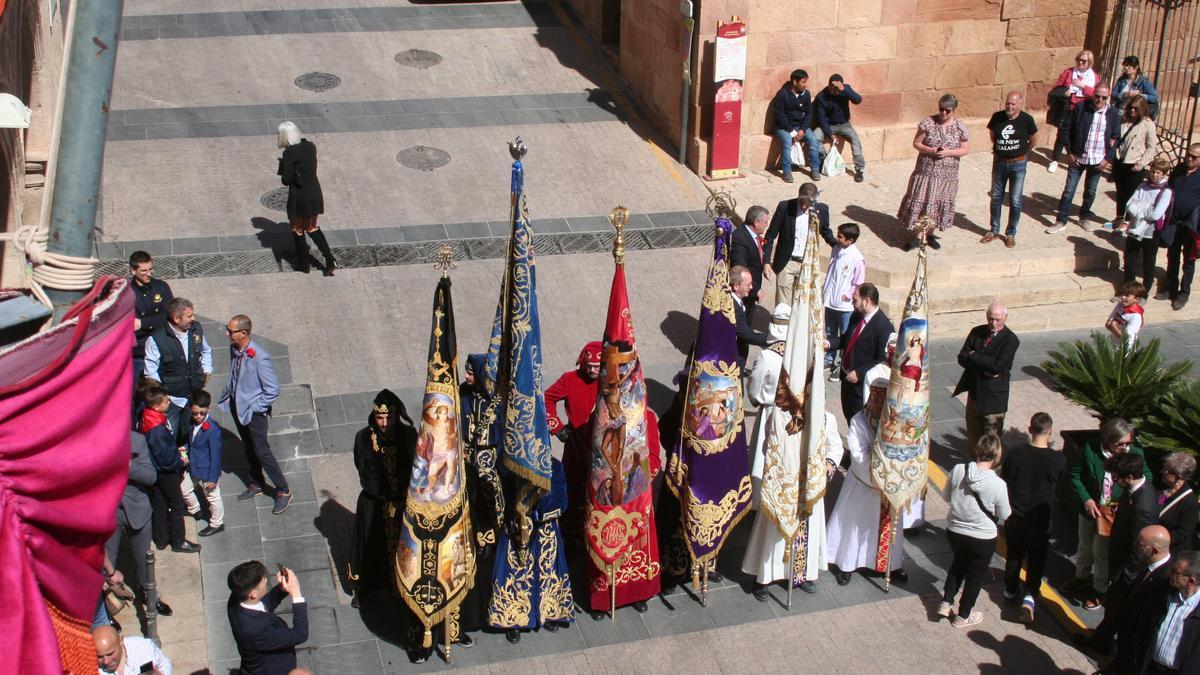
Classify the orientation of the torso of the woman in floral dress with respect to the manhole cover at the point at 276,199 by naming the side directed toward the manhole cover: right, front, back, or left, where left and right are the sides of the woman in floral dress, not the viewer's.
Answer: right

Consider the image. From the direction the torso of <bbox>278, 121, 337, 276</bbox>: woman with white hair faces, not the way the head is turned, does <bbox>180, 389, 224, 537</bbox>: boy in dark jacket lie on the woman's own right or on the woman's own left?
on the woman's own left

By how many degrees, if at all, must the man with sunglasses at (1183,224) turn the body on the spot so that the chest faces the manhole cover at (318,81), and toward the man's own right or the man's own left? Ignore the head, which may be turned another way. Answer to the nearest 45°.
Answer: approximately 45° to the man's own right

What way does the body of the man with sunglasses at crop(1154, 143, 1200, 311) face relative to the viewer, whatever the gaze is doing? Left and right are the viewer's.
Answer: facing the viewer and to the left of the viewer

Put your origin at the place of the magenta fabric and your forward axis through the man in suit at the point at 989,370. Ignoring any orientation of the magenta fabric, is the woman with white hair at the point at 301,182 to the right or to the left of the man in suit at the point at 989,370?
left

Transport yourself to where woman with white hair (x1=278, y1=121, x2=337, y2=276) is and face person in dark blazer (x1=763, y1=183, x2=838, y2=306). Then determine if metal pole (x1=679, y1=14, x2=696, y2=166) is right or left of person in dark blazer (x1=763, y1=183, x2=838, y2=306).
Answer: left

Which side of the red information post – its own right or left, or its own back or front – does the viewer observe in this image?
front

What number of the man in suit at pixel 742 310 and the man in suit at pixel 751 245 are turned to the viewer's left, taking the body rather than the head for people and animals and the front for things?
0

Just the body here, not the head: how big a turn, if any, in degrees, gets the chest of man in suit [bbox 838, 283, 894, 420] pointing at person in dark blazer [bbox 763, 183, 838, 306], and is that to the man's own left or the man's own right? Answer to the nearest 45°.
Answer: approximately 135° to the man's own right

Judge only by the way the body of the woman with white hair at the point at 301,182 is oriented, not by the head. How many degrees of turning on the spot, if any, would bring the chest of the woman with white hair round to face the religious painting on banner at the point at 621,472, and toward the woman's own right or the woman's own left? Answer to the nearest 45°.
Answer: approximately 135° to the woman's own left

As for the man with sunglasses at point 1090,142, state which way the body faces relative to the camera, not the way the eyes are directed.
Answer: toward the camera

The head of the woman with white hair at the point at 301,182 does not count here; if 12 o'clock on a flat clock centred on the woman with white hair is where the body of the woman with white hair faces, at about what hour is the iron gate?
The iron gate is roughly at 4 o'clock from the woman with white hair.
